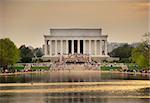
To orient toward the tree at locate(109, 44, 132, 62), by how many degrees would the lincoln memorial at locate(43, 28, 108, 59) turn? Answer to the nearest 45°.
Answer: approximately 45° to its left

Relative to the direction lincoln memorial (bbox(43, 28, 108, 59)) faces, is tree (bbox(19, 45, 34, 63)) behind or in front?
in front

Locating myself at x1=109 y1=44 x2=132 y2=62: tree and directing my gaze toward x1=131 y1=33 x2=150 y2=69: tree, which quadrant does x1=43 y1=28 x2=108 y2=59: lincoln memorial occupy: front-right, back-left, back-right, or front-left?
back-right

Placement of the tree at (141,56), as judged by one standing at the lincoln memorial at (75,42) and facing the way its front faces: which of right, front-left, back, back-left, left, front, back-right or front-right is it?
front-left

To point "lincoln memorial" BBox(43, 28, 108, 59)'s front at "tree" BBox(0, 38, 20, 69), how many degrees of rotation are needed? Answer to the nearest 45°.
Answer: approximately 45° to its right

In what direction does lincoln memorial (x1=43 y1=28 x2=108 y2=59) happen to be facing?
toward the camera
